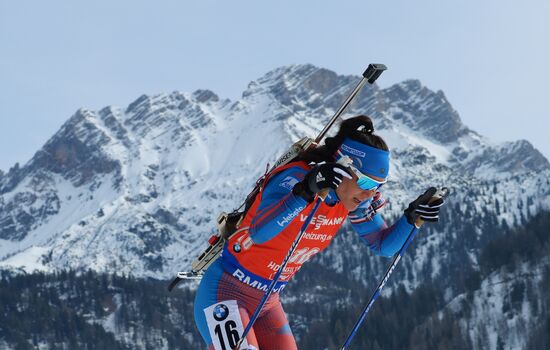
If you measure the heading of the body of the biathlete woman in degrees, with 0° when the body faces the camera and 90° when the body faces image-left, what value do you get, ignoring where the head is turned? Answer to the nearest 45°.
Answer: approximately 315°
